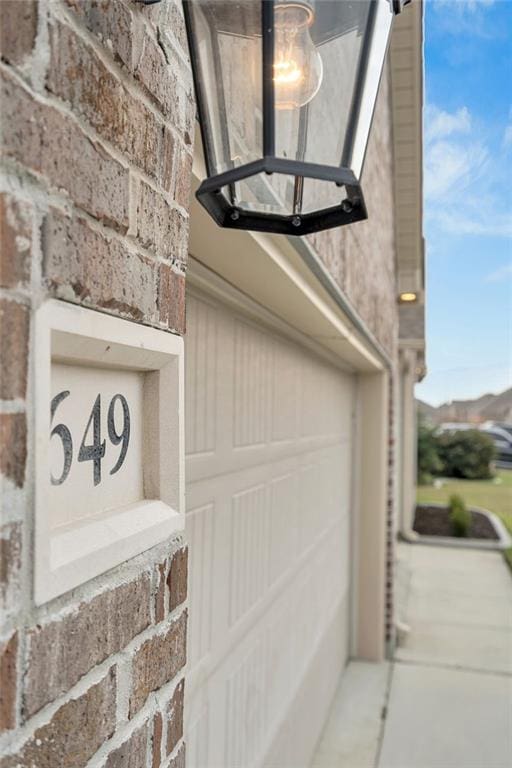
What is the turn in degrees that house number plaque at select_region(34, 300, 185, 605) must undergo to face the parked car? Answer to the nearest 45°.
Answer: approximately 90° to its left

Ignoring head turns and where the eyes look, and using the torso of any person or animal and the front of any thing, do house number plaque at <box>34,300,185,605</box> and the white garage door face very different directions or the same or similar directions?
same or similar directions

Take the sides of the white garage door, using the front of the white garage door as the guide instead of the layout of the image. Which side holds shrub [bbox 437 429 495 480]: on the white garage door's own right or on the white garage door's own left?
on the white garage door's own left

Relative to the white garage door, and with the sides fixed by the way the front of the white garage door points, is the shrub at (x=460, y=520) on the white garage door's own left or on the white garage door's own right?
on the white garage door's own left

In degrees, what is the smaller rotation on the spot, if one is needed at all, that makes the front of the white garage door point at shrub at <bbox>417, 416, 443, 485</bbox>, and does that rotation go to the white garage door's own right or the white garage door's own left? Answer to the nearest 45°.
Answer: approximately 135° to the white garage door's own left

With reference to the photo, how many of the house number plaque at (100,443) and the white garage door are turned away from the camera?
0

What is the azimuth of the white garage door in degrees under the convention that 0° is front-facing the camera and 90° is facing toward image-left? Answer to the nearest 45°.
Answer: approximately 315°

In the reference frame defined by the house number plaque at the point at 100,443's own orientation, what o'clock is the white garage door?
The white garage door is roughly at 8 o'clock from the house number plaque.

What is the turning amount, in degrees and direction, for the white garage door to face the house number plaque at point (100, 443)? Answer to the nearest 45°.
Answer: approximately 45° to its right

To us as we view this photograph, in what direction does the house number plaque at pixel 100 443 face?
facing the viewer and to the right of the viewer
